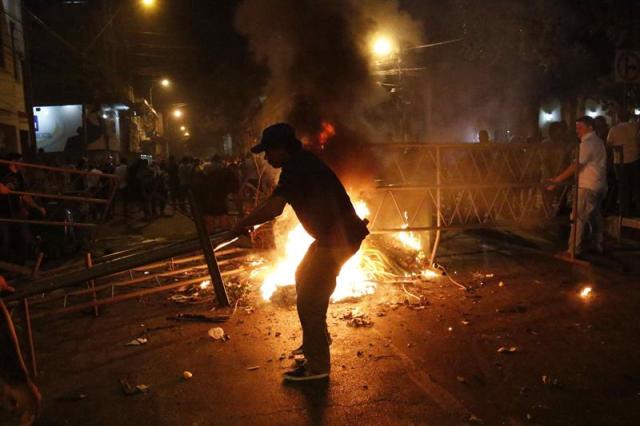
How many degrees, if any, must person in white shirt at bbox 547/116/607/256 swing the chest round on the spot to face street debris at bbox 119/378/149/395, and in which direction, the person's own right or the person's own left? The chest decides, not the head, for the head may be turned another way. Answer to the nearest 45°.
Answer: approximately 45° to the person's own left

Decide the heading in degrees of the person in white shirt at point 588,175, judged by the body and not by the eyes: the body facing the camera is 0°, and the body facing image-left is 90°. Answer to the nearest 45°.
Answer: approximately 90°

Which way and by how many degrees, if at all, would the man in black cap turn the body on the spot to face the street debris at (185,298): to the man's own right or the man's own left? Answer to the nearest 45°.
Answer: approximately 45° to the man's own right

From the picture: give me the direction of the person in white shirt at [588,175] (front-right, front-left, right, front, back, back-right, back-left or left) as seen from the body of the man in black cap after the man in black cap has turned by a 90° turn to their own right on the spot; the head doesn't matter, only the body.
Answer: front-right

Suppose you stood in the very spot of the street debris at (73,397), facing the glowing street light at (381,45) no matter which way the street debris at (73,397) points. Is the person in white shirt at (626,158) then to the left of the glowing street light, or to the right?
right

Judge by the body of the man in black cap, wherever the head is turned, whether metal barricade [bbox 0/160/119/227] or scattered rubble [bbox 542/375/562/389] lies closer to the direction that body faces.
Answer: the metal barricade

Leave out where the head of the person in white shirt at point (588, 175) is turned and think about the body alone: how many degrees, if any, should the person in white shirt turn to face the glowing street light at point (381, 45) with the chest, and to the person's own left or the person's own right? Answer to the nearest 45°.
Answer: approximately 45° to the person's own right

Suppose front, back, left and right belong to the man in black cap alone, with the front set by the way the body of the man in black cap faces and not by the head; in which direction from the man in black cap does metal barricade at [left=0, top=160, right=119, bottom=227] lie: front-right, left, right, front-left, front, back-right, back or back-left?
front-right

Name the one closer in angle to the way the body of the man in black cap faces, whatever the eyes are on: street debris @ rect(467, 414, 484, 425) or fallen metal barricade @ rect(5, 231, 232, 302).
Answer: the fallen metal barricade

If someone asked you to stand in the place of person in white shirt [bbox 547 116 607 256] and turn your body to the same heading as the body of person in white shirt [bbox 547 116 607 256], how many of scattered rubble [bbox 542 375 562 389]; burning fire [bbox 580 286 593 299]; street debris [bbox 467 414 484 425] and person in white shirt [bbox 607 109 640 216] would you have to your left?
3

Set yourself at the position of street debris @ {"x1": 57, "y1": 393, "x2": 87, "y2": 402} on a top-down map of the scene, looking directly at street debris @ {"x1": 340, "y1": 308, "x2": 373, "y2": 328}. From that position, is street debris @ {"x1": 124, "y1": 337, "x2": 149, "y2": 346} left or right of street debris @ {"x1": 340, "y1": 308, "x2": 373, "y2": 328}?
left

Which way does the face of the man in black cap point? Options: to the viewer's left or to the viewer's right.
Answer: to the viewer's left

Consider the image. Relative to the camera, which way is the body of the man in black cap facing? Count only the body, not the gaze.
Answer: to the viewer's left

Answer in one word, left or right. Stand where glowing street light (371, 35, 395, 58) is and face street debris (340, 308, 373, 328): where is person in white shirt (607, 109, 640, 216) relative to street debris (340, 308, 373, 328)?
left

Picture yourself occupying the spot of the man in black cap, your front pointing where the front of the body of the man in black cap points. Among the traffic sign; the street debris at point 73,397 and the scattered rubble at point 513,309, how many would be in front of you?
1
